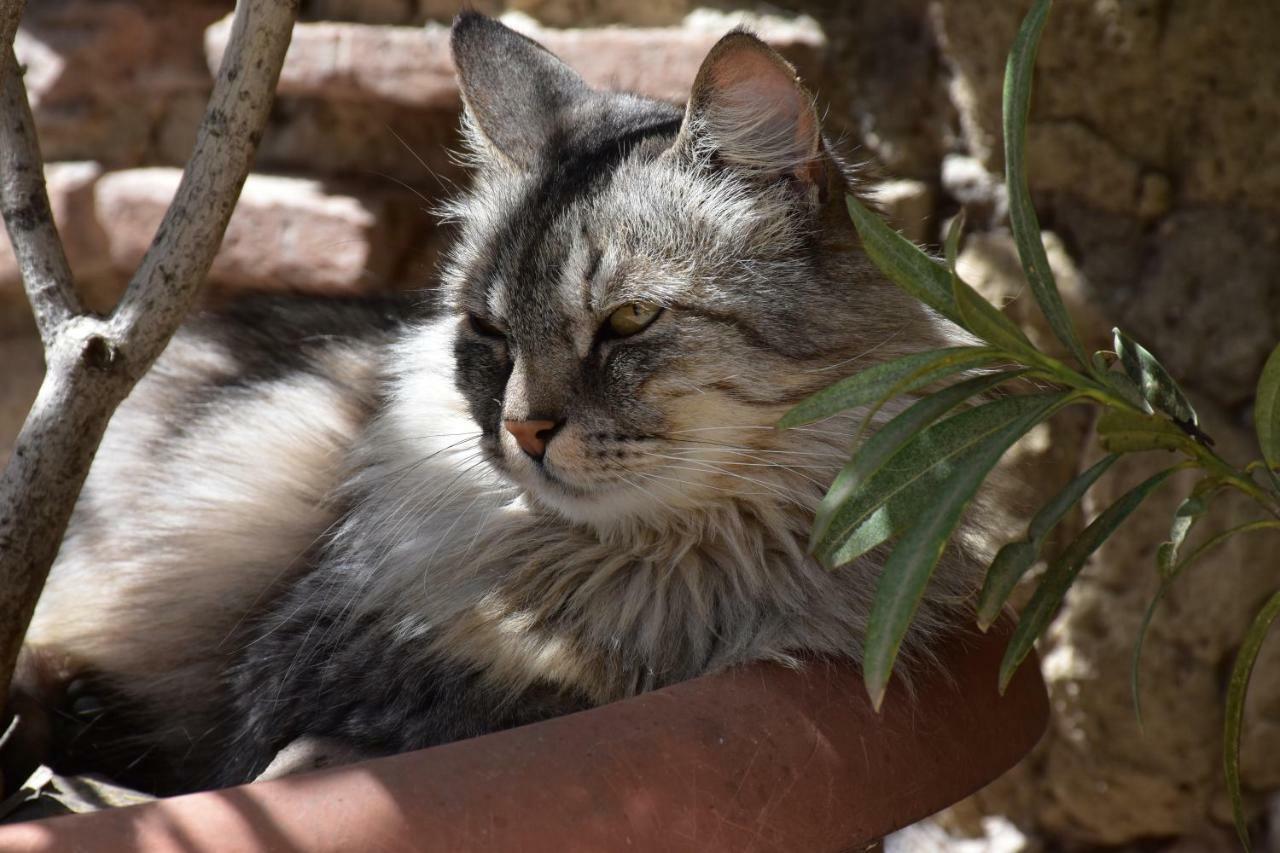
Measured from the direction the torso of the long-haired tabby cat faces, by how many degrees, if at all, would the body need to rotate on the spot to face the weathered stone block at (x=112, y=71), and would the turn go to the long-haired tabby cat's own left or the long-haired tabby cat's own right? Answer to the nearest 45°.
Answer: approximately 180°

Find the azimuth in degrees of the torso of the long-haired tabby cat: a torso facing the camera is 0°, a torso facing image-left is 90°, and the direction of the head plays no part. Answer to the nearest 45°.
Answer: approximately 315°

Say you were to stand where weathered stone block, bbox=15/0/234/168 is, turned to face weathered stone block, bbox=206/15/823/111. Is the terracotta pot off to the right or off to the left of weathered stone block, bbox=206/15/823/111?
right

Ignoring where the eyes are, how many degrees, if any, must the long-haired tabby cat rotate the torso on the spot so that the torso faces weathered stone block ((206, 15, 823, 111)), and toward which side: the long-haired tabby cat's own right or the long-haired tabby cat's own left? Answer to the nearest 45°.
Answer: approximately 135° to the long-haired tabby cat's own left
